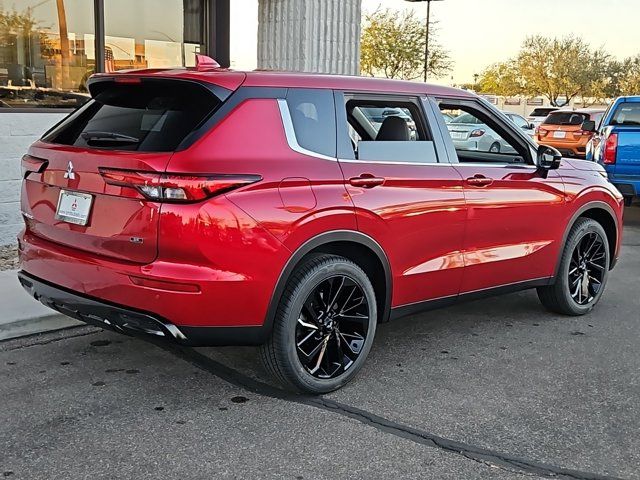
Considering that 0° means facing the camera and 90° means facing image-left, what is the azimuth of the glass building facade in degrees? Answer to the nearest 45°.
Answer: approximately 0°

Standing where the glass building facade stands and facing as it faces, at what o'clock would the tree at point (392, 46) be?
The tree is roughly at 7 o'clock from the glass building facade.

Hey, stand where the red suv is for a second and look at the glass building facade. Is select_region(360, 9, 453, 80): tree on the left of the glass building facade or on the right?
right

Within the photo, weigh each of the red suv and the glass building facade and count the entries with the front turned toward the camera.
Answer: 1

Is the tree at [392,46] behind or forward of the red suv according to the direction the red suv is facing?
forward

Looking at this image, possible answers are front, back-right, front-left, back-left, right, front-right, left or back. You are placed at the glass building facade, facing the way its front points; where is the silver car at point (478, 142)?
front-left

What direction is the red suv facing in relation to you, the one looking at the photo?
facing away from the viewer and to the right of the viewer

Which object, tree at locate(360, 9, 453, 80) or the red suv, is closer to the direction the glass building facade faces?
the red suv

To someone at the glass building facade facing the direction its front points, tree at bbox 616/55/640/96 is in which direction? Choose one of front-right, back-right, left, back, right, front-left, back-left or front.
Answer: back-left

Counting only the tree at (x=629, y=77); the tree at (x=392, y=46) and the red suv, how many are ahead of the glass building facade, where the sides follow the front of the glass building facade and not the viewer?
1

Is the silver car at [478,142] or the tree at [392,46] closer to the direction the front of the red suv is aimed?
the silver car

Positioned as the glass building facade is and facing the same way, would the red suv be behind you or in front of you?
in front

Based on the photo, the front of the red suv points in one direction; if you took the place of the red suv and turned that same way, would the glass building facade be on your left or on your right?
on your left

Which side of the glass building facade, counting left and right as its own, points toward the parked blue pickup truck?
left
